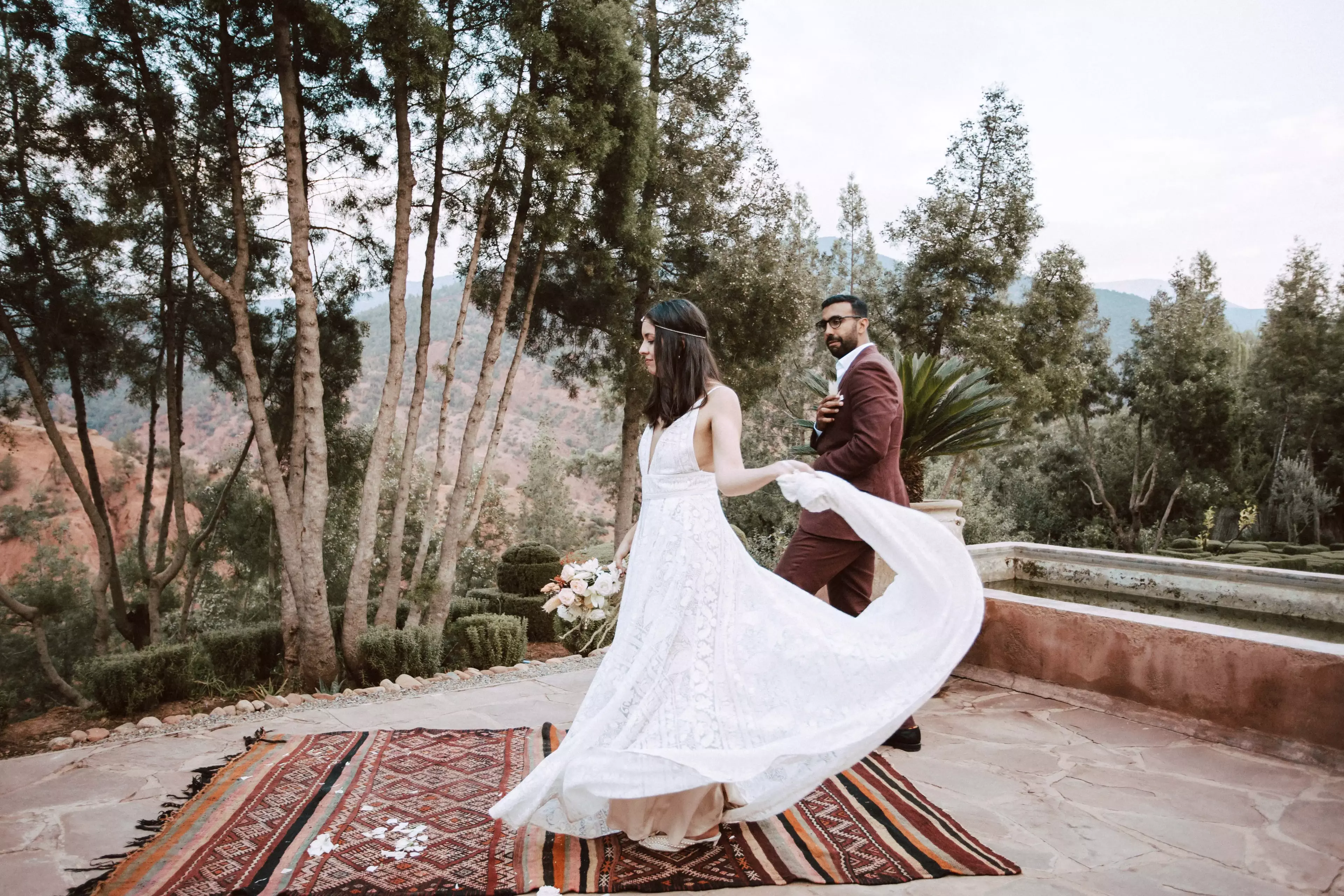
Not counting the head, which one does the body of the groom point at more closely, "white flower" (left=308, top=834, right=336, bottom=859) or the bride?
the white flower

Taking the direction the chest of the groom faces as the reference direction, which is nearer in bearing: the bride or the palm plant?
the bride

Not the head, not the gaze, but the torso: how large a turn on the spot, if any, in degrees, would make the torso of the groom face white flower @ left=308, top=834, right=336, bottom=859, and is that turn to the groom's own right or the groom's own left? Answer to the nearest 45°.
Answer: approximately 45° to the groom's own left

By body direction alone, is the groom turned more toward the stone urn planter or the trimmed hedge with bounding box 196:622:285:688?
the trimmed hedge

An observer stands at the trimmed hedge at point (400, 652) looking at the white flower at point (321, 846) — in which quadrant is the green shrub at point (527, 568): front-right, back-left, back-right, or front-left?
back-left

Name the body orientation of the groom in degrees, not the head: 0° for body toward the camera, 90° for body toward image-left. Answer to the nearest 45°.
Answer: approximately 90°

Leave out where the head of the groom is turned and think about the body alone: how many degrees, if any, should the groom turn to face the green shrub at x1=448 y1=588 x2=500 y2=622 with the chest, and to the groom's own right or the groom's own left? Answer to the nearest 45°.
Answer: approximately 45° to the groom's own right

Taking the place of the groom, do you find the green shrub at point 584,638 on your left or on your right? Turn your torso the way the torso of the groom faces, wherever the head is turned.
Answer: on your right

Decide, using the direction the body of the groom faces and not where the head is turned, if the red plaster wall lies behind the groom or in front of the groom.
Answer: behind
